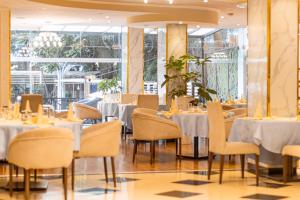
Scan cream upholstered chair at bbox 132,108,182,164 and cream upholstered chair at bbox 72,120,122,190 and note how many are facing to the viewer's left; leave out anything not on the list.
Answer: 1

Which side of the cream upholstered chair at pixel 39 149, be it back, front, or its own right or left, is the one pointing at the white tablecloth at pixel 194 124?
right

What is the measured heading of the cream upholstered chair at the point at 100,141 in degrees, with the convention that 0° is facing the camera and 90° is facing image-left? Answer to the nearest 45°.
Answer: approximately 90°

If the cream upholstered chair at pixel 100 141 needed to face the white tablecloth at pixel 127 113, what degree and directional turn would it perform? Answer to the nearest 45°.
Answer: approximately 90° to its right

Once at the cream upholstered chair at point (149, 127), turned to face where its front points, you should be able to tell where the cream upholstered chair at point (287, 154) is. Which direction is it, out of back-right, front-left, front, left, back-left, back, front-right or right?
right

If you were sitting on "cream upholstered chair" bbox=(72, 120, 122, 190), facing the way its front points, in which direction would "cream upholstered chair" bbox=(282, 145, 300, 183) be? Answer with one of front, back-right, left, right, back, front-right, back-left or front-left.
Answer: back

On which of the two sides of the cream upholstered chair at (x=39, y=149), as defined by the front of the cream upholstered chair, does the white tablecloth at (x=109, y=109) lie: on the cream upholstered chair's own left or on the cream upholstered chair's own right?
on the cream upholstered chair's own right

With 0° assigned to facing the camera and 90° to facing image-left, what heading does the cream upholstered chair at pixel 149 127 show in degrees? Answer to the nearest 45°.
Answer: approximately 225°

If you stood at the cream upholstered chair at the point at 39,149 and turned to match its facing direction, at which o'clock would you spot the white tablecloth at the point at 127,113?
The white tablecloth is roughly at 2 o'clock from the cream upholstered chair.

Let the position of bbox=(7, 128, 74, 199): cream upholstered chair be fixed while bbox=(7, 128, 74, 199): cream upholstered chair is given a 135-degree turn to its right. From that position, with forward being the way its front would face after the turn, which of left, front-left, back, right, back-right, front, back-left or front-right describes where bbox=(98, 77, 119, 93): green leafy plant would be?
left

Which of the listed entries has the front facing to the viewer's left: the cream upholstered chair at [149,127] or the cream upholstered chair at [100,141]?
the cream upholstered chair at [100,141]
